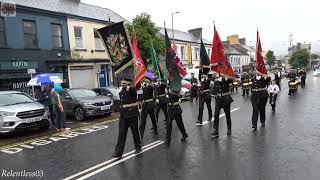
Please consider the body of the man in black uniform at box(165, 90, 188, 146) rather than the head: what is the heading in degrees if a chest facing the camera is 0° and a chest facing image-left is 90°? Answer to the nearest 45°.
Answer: approximately 45°

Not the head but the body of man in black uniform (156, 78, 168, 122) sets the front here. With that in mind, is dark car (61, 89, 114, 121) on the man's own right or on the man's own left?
on the man's own right

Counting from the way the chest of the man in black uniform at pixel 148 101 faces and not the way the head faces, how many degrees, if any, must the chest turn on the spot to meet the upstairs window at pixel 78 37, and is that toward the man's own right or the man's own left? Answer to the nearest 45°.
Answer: approximately 135° to the man's own right

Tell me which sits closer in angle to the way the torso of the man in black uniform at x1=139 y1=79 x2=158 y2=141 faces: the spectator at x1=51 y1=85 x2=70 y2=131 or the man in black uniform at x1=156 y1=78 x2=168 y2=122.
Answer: the spectator

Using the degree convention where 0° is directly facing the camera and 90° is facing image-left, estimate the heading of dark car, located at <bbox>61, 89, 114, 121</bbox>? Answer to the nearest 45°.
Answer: approximately 315°

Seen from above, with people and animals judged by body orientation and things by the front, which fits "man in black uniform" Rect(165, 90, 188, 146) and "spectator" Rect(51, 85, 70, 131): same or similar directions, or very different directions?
very different directions

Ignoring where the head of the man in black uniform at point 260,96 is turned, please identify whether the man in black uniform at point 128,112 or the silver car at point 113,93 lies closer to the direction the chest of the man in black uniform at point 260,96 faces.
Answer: the man in black uniform

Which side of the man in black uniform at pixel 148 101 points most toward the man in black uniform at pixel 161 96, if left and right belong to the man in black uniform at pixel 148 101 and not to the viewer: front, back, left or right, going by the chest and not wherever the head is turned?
back

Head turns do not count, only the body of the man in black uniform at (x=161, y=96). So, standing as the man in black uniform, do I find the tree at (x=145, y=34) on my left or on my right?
on my right
